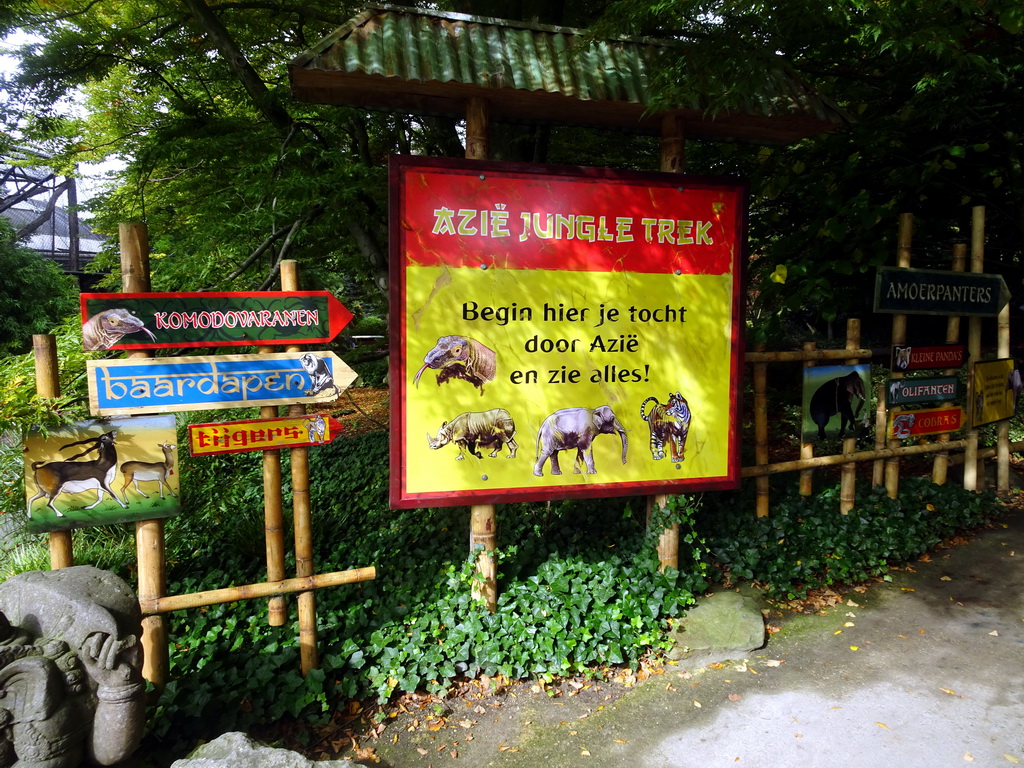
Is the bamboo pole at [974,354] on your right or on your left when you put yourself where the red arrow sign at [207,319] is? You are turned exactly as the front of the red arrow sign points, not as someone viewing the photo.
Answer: on your left

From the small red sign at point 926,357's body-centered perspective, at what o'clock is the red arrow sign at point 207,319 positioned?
The red arrow sign is roughly at 1 o'clock from the small red sign.

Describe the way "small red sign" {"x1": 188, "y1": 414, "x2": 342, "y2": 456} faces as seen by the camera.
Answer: facing the viewer

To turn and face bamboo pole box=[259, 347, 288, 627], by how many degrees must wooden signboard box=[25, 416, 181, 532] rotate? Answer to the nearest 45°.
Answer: approximately 90° to its left

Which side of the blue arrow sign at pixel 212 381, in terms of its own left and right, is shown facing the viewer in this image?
front

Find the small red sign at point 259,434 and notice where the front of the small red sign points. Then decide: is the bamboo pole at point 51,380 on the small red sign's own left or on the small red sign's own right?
on the small red sign's own right

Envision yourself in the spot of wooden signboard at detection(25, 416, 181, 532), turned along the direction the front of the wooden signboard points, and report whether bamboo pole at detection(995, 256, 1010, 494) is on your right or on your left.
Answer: on your left

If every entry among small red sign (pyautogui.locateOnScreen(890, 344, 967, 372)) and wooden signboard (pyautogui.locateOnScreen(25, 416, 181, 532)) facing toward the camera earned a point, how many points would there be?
2

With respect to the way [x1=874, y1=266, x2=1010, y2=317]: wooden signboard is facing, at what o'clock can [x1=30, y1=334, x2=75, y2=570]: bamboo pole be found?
The bamboo pole is roughly at 1 o'clock from the wooden signboard.

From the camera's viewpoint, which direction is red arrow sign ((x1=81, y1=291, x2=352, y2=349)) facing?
toward the camera

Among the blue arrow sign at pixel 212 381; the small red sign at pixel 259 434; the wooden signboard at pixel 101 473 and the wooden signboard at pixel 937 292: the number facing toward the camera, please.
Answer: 4

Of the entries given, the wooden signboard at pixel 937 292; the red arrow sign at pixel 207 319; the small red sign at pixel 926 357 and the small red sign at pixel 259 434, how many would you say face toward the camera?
4

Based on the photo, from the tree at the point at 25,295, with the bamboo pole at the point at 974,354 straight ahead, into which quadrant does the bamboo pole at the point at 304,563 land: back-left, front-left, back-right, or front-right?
front-right
